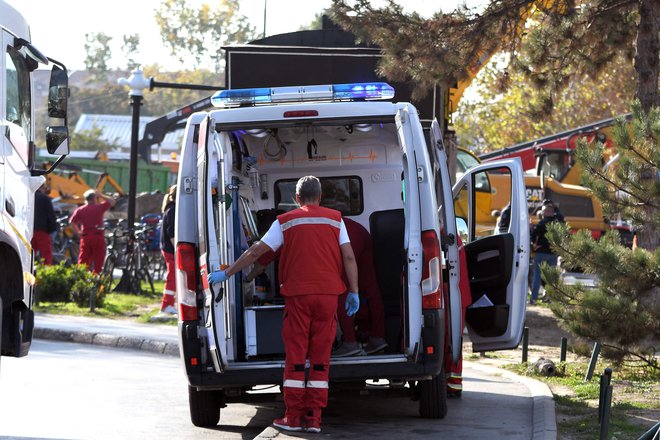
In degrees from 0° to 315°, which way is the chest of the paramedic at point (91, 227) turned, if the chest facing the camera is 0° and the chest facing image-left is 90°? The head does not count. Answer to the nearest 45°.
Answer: approximately 180°

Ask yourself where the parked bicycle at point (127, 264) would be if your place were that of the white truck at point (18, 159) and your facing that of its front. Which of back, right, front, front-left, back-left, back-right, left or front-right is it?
front-left

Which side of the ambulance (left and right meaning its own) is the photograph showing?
back

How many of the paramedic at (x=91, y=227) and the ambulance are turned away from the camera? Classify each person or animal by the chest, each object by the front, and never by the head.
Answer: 2

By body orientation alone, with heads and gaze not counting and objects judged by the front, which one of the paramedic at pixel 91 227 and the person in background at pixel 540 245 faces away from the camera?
the paramedic

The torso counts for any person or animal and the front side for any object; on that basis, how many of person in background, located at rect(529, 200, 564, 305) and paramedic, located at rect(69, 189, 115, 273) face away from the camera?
1

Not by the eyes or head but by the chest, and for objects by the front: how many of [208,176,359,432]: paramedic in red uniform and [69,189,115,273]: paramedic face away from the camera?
2

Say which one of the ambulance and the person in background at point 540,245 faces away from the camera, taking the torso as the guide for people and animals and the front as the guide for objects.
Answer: the ambulance

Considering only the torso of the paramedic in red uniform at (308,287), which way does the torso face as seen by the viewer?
away from the camera
